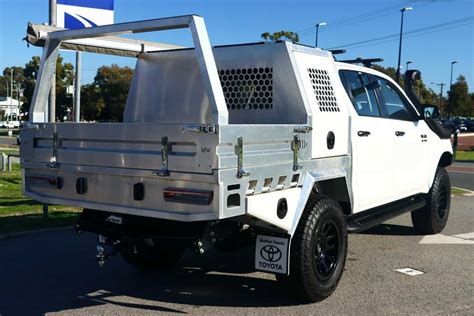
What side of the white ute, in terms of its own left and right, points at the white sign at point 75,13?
left

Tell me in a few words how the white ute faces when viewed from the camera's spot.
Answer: facing away from the viewer and to the right of the viewer
